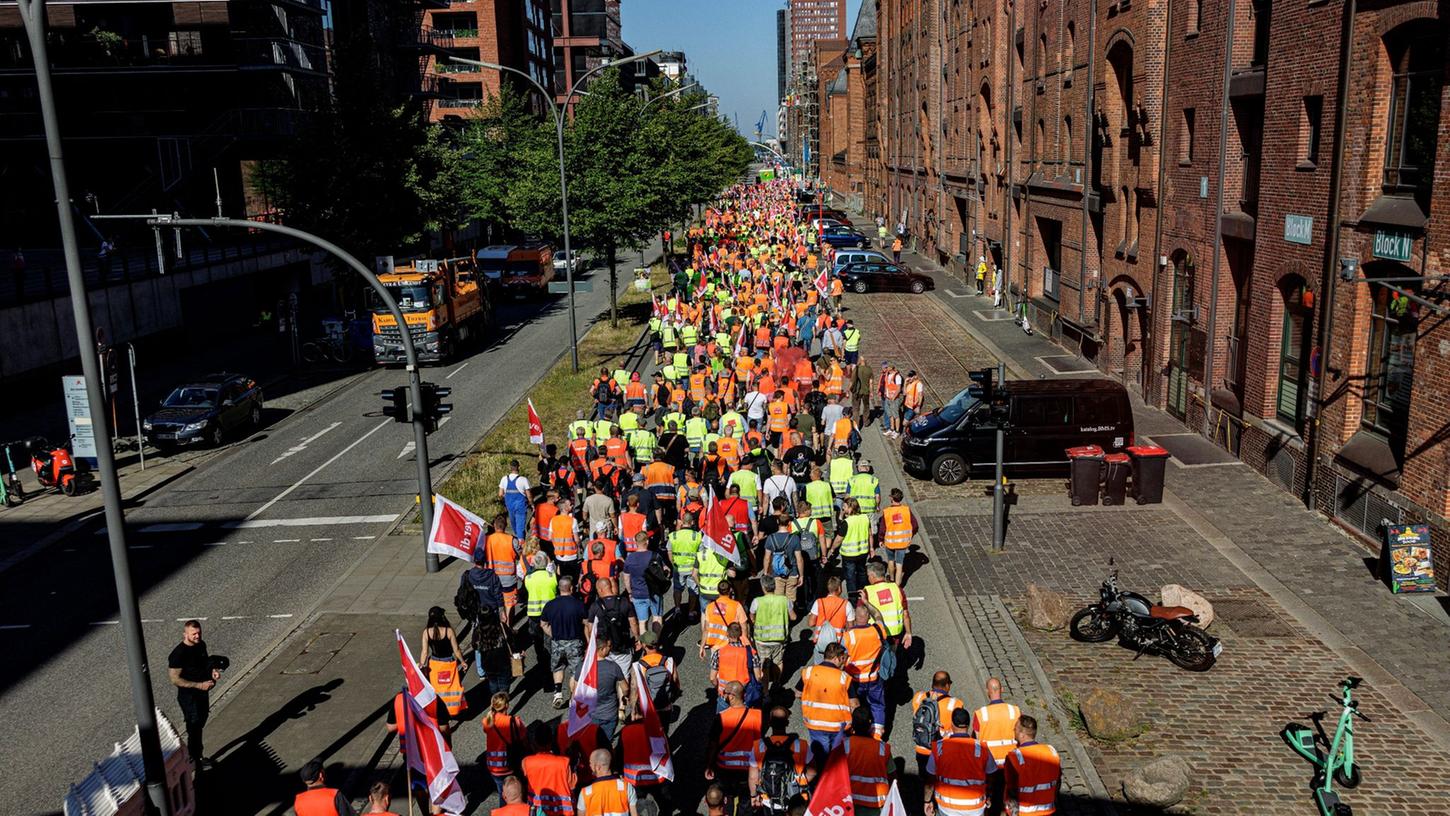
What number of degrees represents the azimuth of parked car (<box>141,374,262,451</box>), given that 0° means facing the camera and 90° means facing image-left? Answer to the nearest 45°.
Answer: approximately 45°

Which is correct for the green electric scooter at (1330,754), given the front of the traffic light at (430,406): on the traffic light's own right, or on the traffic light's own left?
on the traffic light's own right

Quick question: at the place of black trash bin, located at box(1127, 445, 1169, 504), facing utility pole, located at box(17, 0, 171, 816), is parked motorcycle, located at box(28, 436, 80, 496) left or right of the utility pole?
right

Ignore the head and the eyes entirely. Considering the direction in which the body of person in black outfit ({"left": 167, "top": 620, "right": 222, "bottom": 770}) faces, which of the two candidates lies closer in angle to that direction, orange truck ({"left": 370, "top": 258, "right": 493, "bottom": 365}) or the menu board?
the menu board

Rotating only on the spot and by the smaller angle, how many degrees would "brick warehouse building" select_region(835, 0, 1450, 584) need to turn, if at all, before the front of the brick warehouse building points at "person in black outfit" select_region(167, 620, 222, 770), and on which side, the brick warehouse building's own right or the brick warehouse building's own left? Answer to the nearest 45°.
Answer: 0° — it already faces them

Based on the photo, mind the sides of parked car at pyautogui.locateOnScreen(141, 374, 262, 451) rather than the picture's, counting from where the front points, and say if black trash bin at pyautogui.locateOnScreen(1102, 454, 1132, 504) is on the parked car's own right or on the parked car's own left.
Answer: on the parked car's own left

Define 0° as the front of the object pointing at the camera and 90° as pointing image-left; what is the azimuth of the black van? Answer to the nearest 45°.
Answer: approximately 90°

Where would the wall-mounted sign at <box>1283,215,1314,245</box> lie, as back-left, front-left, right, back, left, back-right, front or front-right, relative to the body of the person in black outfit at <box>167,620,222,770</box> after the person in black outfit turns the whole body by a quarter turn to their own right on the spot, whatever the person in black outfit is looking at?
back-left

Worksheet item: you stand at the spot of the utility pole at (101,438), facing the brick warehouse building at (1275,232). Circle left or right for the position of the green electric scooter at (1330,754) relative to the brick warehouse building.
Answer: right

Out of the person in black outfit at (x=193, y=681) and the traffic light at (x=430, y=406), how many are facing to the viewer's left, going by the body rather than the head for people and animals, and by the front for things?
0

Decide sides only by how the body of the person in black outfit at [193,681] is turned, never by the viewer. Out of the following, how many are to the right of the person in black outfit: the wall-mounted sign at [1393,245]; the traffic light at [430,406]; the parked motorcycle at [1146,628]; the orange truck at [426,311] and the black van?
0

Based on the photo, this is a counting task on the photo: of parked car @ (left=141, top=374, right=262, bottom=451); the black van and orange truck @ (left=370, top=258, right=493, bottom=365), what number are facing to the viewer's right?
0

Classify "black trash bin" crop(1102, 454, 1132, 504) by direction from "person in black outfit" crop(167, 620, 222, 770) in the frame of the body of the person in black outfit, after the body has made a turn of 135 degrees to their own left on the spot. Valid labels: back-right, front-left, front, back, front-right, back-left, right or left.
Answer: right
